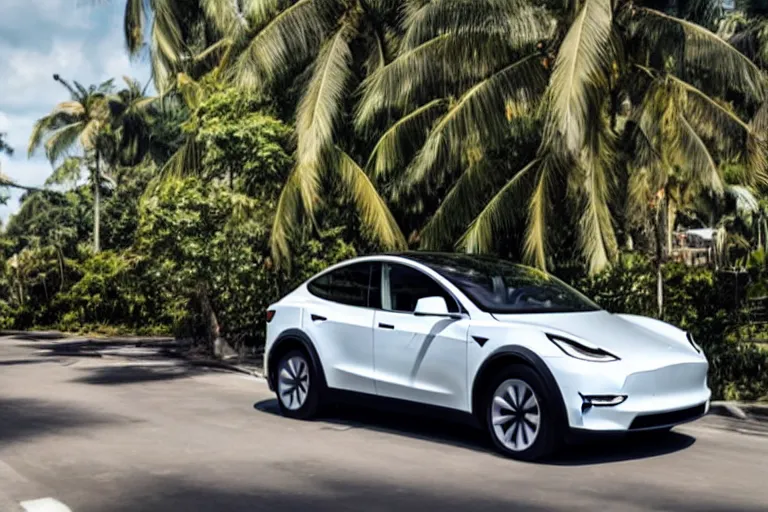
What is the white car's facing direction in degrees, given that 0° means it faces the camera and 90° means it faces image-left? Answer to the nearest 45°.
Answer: approximately 315°

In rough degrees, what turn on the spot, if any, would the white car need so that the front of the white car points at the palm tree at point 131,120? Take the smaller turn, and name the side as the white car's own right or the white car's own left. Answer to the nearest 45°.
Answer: approximately 180°

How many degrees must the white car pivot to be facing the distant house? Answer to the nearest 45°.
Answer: approximately 135° to its left

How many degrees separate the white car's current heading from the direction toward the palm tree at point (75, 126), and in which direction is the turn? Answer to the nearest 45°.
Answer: approximately 180°

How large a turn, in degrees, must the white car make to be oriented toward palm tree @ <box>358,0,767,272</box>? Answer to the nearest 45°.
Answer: approximately 135° to its left

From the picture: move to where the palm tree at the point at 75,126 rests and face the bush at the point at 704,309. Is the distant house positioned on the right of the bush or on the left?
left

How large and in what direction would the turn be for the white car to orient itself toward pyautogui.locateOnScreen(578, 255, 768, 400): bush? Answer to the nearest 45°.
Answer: approximately 90° to its left
